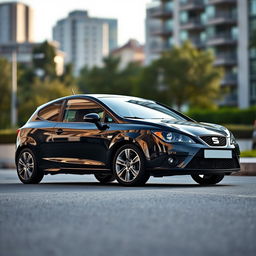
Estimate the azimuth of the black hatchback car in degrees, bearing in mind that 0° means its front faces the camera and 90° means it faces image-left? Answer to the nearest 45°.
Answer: approximately 315°
